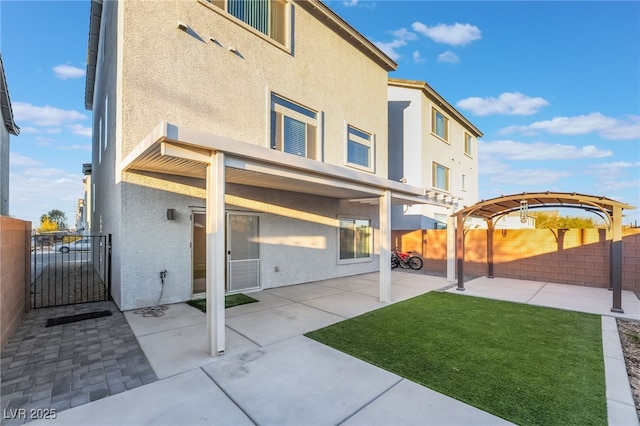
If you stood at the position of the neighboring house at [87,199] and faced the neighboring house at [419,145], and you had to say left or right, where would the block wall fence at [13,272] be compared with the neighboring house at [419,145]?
right

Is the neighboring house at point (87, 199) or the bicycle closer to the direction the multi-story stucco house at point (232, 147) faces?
the neighboring house

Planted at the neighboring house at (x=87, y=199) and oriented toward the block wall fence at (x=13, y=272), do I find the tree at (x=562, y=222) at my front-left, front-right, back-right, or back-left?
front-left

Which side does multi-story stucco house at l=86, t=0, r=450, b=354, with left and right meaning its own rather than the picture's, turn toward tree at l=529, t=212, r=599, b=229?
right

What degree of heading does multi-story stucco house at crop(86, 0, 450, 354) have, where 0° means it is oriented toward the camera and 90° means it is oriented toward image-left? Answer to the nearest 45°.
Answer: approximately 135°

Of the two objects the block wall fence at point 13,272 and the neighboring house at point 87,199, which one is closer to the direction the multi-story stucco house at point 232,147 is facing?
the neighboring house

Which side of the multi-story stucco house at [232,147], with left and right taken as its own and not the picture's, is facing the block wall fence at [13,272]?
left
